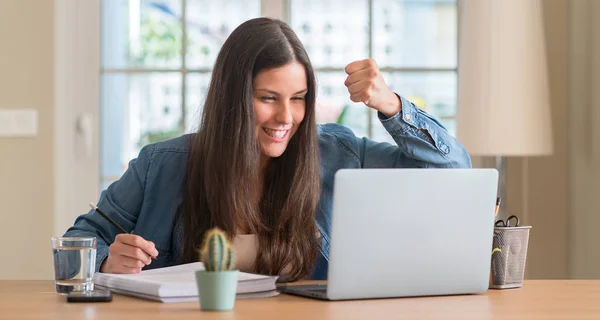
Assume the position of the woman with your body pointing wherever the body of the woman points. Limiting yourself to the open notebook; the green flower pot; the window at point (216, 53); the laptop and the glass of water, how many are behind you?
1

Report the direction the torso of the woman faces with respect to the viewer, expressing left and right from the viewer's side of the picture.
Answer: facing the viewer

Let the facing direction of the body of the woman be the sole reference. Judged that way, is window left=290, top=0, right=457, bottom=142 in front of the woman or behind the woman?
behind

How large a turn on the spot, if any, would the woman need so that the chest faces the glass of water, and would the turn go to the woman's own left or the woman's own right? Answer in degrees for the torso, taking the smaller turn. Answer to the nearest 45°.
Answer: approximately 45° to the woman's own right

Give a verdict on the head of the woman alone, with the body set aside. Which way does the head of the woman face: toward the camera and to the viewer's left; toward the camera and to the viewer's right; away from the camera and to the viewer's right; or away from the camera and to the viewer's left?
toward the camera and to the viewer's right

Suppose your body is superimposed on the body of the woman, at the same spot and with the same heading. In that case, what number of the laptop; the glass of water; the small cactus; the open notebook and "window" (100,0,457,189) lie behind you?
1

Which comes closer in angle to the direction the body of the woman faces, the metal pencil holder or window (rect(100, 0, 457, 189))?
the metal pencil holder

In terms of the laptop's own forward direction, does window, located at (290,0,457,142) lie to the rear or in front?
in front

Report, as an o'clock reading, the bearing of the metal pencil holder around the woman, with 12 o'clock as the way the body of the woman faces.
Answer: The metal pencil holder is roughly at 10 o'clock from the woman.

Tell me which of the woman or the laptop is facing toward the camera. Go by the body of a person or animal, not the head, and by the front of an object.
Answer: the woman

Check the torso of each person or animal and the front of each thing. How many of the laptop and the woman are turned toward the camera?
1

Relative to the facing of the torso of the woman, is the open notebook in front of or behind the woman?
in front

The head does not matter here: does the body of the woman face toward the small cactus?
yes

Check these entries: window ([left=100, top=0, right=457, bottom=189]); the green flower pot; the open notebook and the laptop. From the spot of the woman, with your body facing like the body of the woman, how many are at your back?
1

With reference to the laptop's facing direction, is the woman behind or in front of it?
in front
